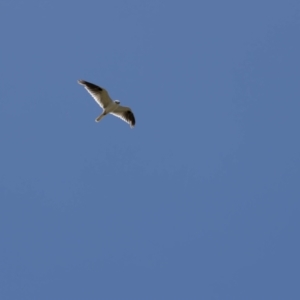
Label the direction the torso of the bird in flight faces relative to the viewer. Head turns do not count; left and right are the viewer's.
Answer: facing the viewer and to the right of the viewer
